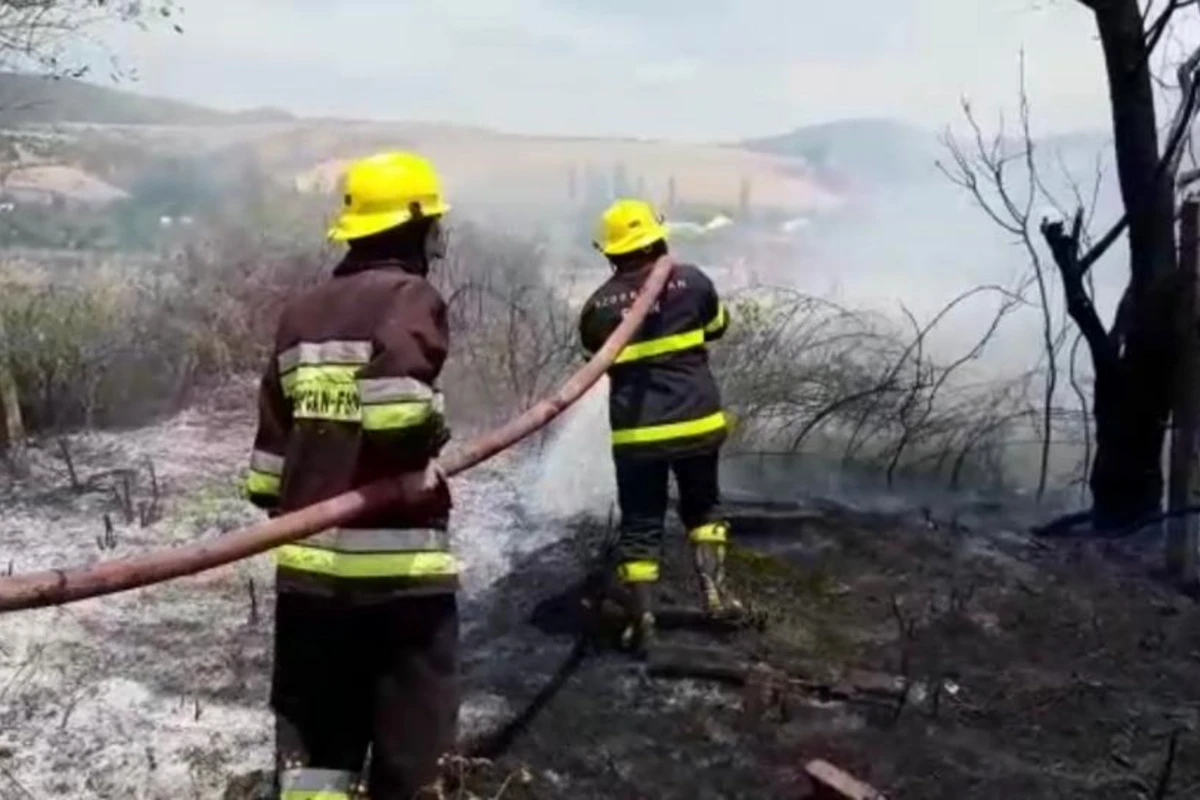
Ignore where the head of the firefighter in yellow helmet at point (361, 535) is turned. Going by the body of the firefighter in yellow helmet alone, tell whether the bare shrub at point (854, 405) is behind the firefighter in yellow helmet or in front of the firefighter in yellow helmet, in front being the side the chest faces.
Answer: in front

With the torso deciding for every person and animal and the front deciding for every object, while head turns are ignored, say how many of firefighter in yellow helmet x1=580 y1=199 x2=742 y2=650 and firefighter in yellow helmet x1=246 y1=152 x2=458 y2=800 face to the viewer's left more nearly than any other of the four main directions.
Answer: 0

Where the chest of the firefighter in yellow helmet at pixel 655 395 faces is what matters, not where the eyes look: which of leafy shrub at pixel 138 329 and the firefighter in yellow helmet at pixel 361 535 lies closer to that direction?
the leafy shrub

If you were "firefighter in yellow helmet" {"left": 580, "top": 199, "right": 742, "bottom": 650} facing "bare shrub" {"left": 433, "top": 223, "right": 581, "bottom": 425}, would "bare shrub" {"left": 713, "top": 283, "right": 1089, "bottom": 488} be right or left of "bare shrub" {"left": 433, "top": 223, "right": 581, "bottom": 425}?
right

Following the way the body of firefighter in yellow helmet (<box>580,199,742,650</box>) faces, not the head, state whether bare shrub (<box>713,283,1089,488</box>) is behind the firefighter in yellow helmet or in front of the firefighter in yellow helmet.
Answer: in front

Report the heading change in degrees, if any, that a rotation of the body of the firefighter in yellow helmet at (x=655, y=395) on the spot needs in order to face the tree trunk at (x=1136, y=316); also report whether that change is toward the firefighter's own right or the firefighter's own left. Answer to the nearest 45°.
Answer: approximately 45° to the firefighter's own right

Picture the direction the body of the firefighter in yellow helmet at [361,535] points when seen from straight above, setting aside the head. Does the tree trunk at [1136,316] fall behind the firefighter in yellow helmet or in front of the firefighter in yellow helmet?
in front

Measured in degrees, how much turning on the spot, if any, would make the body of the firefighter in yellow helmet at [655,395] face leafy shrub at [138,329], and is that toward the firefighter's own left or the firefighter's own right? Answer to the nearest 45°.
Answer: approximately 45° to the firefighter's own left

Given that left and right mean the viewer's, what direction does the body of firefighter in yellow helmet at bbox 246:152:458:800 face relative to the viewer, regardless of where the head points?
facing away from the viewer and to the right of the viewer

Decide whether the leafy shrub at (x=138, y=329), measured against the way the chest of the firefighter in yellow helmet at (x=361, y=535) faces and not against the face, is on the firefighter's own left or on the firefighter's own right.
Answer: on the firefighter's own left

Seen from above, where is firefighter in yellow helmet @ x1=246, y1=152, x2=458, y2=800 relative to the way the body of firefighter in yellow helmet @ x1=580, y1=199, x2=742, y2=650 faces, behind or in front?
behind

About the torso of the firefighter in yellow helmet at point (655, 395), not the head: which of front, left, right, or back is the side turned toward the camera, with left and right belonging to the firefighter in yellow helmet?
back

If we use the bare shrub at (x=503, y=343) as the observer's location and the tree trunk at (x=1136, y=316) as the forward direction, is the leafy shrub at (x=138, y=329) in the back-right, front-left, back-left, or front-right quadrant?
back-right

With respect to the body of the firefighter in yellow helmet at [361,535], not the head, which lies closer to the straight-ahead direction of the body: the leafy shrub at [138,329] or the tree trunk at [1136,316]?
the tree trunk
